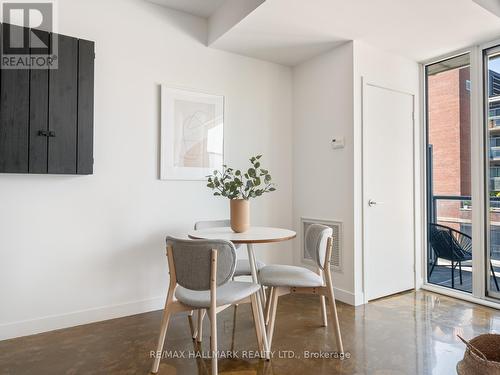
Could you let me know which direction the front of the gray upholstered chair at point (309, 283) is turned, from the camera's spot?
facing to the left of the viewer

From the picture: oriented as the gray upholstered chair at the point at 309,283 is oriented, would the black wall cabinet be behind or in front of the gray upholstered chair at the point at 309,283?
in front

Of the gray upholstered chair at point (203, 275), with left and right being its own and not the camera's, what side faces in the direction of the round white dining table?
front

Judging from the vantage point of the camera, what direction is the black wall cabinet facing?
facing the viewer and to the right of the viewer

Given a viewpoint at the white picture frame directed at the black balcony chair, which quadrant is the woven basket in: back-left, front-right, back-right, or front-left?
front-right

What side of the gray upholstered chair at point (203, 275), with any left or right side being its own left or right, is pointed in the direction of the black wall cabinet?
left

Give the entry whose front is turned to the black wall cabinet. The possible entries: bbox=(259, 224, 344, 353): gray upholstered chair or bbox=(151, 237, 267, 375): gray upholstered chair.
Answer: bbox=(259, 224, 344, 353): gray upholstered chair

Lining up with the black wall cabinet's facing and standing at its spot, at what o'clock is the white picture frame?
The white picture frame is roughly at 10 o'clock from the black wall cabinet.

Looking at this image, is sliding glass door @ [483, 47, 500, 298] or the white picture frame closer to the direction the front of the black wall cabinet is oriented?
the sliding glass door

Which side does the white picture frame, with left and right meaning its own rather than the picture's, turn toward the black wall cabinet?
right

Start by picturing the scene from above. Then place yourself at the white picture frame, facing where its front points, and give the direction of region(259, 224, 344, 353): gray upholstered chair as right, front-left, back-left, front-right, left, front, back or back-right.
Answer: front

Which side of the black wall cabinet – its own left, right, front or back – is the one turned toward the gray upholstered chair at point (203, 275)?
front

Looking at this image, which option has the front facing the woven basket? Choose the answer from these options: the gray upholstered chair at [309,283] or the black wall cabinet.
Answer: the black wall cabinet

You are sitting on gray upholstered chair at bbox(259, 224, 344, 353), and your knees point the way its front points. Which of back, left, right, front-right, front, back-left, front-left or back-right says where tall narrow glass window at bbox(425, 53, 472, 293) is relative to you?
back-right

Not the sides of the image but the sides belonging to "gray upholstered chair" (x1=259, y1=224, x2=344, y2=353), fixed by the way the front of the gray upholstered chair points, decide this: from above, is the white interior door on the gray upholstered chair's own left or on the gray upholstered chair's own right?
on the gray upholstered chair's own right

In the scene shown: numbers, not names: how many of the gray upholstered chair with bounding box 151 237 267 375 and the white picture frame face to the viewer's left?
0
